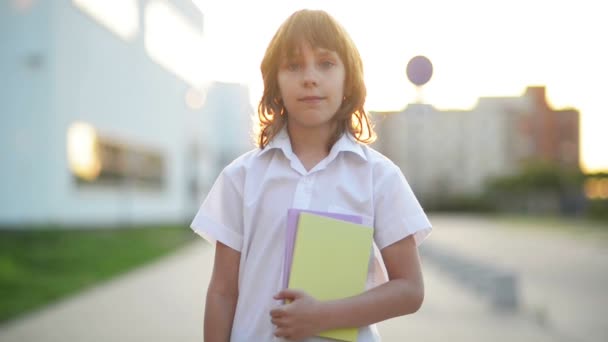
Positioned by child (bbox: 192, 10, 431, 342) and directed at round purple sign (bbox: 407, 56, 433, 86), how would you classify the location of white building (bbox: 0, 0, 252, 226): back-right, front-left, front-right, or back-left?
front-left

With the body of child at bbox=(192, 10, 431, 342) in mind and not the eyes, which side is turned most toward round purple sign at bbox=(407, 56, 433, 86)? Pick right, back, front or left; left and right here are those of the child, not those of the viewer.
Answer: back

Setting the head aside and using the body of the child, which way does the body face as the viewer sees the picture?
toward the camera

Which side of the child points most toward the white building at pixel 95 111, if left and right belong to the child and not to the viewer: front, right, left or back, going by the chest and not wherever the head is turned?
back

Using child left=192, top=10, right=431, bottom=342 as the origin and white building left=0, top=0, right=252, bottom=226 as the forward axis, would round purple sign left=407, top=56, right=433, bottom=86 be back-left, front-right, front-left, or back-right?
front-right
